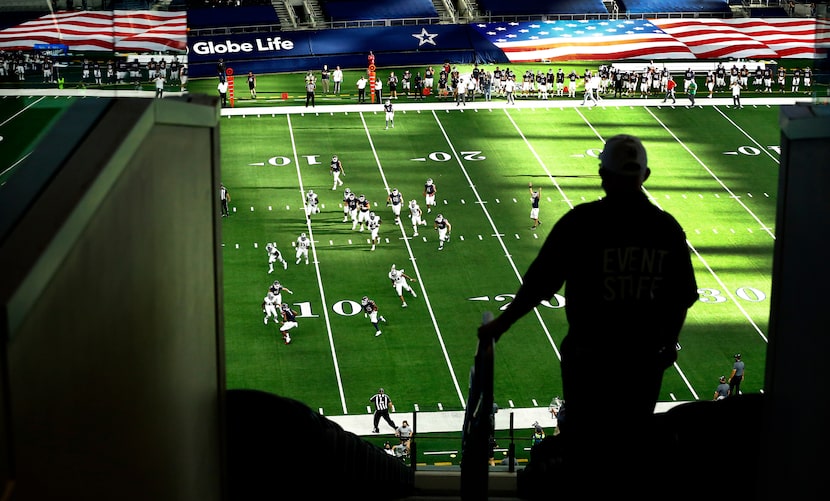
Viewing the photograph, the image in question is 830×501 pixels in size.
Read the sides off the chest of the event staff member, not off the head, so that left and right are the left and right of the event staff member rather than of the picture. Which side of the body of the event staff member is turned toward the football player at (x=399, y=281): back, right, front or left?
front

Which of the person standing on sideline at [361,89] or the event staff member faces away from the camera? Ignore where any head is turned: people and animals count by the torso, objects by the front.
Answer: the event staff member

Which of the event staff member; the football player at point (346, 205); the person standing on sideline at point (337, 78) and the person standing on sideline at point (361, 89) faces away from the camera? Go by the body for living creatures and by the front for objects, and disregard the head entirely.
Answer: the event staff member

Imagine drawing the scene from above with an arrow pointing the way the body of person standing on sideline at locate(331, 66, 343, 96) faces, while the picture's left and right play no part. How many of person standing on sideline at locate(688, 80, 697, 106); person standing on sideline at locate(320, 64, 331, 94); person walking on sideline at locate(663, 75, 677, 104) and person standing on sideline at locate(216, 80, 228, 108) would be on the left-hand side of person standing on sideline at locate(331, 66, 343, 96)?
2

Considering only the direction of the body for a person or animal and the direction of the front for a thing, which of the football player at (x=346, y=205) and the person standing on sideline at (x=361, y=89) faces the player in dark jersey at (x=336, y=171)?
the person standing on sideline

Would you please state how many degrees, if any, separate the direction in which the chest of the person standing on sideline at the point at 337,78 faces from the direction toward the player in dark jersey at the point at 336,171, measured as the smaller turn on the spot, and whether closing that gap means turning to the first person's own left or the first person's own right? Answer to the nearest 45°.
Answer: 0° — they already face them

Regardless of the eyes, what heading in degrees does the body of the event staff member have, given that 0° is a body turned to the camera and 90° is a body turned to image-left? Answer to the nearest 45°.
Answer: approximately 180°

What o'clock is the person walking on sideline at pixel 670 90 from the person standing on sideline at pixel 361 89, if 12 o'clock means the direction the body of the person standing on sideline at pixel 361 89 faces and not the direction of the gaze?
the person walking on sideline at pixel 670 90 is roughly at 9 o'clock from the person standing on sideline at pixel 361 89.

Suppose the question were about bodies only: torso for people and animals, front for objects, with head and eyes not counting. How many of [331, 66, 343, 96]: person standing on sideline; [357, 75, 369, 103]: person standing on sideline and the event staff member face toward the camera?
2

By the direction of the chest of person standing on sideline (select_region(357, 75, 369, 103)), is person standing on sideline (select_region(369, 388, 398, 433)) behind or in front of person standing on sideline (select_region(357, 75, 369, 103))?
in front

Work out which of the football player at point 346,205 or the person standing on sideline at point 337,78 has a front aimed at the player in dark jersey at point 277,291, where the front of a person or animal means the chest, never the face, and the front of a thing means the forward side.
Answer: the person standing on sideline

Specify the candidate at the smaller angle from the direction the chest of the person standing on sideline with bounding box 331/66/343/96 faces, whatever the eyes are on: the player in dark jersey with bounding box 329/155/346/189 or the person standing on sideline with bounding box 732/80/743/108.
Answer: the player in dark jersey
